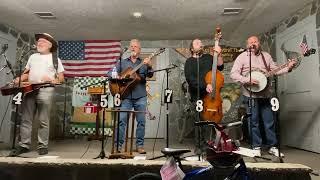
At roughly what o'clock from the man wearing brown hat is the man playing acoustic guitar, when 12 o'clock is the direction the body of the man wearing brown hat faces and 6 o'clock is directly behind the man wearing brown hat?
The man playing acoustic guitar is roughly at 8 o'clock from the man wearing brown hat.

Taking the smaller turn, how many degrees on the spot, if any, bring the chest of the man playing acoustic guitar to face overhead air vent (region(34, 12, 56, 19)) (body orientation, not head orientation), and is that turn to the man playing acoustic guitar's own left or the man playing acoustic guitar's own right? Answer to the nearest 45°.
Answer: approximately 135° to the man playing acoustic guitar's own right

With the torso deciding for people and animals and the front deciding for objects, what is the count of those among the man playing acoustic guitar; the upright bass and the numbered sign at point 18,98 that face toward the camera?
3

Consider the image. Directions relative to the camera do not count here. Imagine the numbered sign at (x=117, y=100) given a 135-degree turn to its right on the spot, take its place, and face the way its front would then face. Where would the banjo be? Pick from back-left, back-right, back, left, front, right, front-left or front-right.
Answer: back-right

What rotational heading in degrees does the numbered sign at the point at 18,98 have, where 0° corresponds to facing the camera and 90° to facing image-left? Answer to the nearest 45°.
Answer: approximately 0°

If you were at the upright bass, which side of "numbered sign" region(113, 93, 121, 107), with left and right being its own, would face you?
left

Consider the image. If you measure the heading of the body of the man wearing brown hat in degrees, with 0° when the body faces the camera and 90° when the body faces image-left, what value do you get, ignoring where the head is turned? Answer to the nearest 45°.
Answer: approximately 45°
